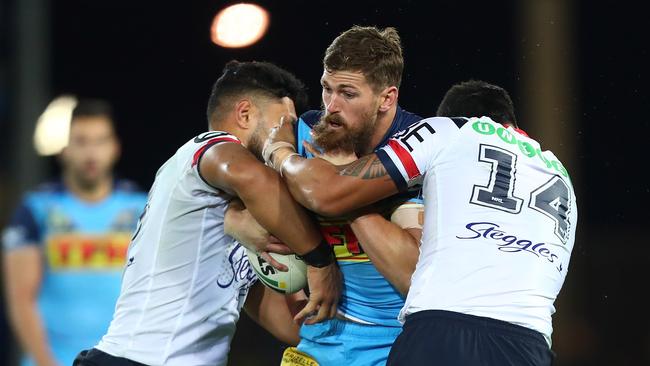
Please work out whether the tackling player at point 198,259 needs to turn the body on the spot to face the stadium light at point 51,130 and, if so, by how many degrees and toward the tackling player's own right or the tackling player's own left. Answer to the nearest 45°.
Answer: approximately 90° to the tackling player's own left

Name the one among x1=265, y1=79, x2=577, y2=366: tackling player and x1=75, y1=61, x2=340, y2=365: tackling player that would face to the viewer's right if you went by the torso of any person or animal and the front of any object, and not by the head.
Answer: x1=75, y1=61, x2=340, y2=365: tackling player

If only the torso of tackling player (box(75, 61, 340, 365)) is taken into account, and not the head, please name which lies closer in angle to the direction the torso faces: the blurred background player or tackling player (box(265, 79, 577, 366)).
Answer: the tackling player

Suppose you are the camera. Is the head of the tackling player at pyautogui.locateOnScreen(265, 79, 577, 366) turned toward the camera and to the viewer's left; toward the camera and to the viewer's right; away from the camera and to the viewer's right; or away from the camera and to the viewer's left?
away from the camera and to the viewer's left

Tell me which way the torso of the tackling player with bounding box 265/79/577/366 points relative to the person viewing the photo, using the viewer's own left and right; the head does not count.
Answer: facing away from the viewer and to the left of the viewer

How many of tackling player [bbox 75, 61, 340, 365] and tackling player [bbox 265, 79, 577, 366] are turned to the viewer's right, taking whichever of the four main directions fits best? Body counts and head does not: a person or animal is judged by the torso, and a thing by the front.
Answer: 1

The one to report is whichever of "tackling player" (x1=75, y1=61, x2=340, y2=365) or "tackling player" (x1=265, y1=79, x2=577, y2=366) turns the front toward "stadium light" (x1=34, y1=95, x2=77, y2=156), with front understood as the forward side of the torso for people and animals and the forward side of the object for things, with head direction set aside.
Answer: "tackling player" (x1=265, y1=79, x2=577, y2=366)

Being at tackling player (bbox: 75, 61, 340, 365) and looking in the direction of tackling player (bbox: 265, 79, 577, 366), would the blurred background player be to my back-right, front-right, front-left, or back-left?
back-left

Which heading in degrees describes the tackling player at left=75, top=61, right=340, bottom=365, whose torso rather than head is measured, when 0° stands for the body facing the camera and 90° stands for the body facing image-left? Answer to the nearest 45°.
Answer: approximately 270°

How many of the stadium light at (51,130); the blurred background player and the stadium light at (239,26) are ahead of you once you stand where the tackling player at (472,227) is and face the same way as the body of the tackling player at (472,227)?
3
